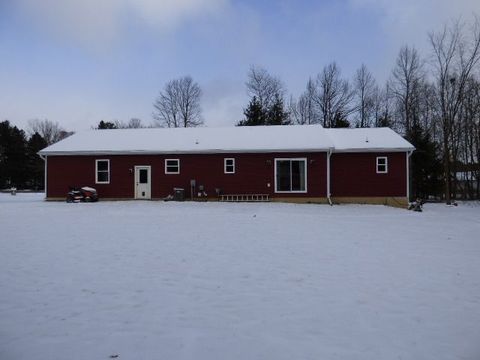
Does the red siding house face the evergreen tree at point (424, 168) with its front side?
no

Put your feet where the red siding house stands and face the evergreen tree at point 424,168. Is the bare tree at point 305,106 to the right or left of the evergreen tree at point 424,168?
left

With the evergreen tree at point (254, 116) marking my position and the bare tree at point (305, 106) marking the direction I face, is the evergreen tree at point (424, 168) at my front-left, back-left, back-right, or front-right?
front-right

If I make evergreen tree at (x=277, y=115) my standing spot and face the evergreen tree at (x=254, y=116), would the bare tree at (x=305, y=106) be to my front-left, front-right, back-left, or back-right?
back-right
